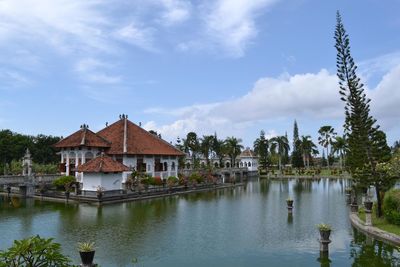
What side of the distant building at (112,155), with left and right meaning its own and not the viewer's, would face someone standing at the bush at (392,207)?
left

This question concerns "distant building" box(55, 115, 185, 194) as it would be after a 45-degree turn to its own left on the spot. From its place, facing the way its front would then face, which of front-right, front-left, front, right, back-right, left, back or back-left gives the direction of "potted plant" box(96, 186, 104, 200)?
front

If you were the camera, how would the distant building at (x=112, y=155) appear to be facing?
facing the viewer and to the left of the viewer

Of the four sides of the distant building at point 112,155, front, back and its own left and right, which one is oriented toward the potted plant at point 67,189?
front
